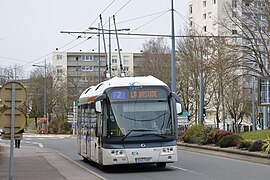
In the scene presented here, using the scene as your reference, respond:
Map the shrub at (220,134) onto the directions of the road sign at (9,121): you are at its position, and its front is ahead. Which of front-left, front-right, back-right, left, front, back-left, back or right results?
front-right

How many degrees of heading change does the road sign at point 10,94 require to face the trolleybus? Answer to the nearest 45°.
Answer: approximately 45° to its right

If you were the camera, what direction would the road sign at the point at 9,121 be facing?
facing away from the viewer

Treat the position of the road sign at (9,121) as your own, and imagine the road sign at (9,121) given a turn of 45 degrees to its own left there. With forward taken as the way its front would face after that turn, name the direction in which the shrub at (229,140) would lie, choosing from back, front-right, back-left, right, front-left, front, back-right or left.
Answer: right

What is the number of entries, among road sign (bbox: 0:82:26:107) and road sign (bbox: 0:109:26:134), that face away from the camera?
2

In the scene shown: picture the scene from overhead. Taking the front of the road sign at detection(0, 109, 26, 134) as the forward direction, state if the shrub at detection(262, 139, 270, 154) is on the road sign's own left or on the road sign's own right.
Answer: on the road sign's own right

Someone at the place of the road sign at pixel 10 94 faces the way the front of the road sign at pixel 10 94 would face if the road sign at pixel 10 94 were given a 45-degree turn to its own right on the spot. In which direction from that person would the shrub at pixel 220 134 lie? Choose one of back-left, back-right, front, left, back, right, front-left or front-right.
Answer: front

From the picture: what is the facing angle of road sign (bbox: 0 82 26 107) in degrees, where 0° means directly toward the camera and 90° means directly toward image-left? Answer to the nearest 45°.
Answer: approximately 180°

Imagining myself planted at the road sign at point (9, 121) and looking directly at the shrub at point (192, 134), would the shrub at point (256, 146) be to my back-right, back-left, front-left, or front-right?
front-right
